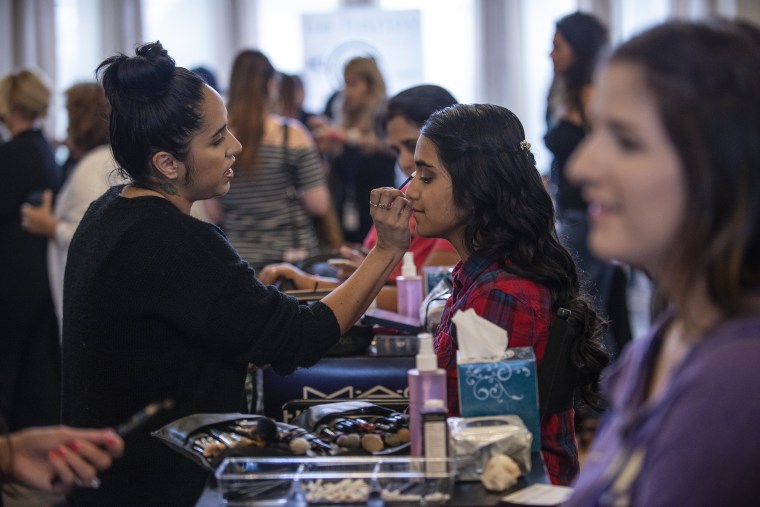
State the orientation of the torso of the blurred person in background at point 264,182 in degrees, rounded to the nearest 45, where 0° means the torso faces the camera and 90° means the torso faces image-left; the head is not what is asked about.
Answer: approximately 180°

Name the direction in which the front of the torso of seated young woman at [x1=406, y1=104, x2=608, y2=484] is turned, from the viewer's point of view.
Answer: to the viewer's left

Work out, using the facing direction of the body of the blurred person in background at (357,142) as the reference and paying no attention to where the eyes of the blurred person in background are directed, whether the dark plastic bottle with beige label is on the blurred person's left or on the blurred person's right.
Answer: on the blurred person's left

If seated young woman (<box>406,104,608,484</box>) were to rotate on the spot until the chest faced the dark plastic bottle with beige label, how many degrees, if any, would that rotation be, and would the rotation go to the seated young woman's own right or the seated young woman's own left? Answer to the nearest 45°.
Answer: approximately 90° to the seated young woman's own left

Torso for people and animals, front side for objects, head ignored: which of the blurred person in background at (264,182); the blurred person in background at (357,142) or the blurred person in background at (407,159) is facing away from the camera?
the blurred person in background at (264,182)

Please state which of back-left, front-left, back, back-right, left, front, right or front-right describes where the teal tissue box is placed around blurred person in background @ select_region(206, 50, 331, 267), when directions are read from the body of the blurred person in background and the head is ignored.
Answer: back
